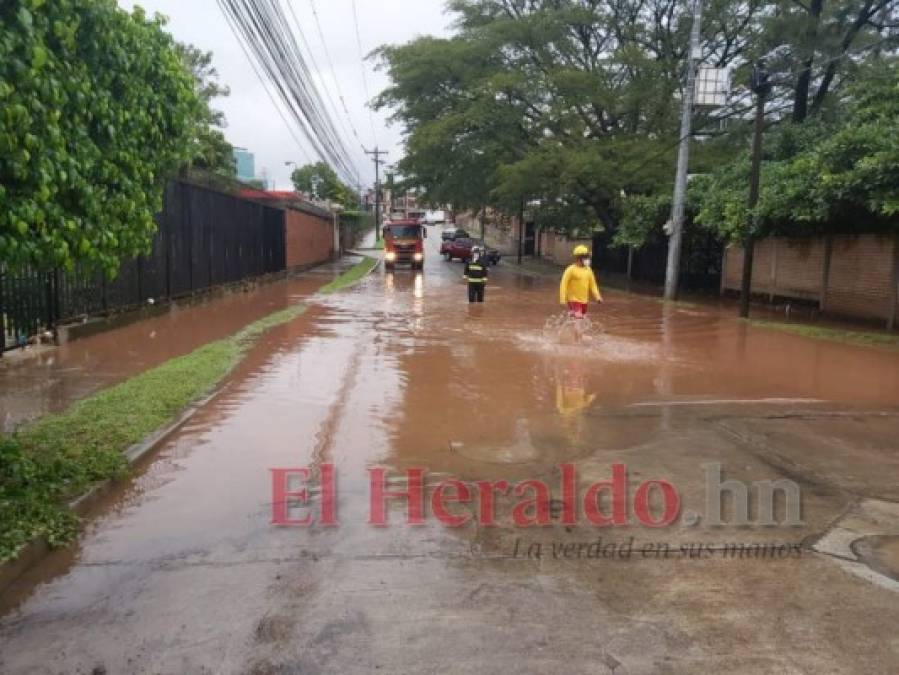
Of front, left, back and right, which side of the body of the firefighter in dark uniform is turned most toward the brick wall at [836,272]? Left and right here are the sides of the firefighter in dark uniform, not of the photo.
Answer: left

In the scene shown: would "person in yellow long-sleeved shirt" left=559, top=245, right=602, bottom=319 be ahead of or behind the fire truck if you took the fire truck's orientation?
ahead

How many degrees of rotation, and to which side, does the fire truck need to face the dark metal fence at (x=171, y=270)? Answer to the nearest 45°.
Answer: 0° — it already faces it

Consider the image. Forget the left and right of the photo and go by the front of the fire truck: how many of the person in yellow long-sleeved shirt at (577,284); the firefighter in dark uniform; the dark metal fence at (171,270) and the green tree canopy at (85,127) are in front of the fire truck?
4

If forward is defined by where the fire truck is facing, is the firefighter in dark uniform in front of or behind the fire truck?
in front

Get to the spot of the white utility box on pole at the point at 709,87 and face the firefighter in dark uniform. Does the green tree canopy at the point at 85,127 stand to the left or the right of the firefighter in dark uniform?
left

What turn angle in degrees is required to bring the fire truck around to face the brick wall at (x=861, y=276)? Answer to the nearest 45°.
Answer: approximately 45° to its left

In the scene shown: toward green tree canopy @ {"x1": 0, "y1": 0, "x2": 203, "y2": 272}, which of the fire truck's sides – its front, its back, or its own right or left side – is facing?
front

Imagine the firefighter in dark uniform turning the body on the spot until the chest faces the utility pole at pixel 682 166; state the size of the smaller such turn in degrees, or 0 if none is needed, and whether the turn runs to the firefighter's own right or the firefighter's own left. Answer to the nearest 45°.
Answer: approximately 90° to the firefighter's own left
